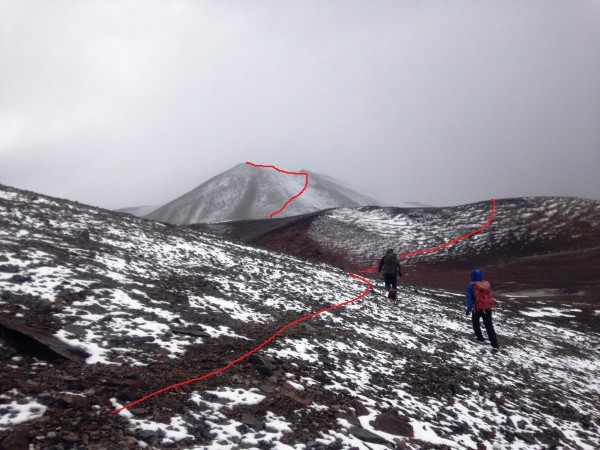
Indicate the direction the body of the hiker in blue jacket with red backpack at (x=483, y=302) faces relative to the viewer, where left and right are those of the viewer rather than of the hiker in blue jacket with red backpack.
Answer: facing away from the viewer and to the left of the viewer

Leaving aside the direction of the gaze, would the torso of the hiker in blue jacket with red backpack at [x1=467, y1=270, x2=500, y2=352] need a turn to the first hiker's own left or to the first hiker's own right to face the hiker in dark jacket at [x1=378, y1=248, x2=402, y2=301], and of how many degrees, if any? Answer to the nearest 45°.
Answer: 0° — they already face them

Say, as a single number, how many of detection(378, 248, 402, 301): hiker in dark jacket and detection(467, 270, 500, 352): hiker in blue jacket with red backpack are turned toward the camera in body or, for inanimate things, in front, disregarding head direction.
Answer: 0

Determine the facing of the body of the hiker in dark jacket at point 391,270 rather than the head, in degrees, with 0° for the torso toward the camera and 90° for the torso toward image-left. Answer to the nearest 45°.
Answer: approximately 180°

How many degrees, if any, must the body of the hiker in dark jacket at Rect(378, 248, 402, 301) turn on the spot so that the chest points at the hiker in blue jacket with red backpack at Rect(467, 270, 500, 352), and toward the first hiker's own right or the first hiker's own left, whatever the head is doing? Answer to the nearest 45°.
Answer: approximately 135° to the first hiker's own right
